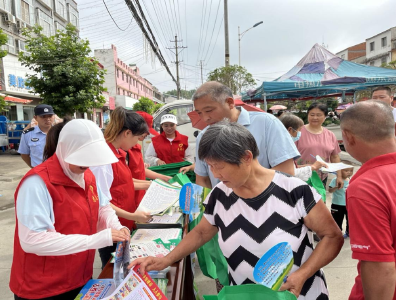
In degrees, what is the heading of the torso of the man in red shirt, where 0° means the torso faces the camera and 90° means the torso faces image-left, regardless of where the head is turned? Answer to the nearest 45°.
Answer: approximately 135°

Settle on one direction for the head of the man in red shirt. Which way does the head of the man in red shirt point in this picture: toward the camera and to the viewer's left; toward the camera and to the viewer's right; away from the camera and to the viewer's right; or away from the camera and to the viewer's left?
away from the camera and to the viewer's left

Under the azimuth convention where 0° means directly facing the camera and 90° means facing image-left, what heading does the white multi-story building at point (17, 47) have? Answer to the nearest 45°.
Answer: approximately 315°

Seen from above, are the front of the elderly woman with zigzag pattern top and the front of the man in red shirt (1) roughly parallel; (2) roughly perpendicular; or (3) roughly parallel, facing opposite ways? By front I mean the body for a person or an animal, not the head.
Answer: roughly perpendicular

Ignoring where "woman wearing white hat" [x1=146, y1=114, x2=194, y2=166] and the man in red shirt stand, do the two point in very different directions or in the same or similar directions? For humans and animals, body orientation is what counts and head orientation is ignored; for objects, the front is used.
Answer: very different directions

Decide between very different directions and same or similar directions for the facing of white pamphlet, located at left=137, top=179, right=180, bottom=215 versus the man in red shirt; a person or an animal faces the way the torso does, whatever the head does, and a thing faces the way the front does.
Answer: very different directions

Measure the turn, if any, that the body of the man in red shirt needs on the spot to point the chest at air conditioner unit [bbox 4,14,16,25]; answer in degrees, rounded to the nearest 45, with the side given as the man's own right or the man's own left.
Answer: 0° — they already face it

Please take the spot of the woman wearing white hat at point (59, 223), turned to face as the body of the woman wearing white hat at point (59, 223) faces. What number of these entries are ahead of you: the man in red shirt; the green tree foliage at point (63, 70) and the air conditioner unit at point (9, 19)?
1
